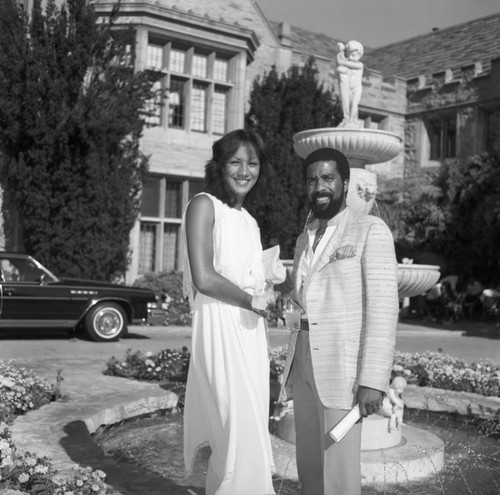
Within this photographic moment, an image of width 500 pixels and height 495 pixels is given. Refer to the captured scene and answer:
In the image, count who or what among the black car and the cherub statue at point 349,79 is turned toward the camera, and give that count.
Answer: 1

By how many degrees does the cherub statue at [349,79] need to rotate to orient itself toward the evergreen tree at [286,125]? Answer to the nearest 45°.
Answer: approximately 180°

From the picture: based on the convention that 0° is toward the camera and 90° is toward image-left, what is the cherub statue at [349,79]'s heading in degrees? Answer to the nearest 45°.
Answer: approximately 0°

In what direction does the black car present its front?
to the viewer's right

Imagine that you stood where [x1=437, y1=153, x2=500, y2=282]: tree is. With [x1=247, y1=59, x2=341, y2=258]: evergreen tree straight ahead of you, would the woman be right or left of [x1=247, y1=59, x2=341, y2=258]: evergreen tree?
left

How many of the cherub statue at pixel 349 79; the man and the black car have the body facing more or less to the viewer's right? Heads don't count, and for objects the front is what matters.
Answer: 1
